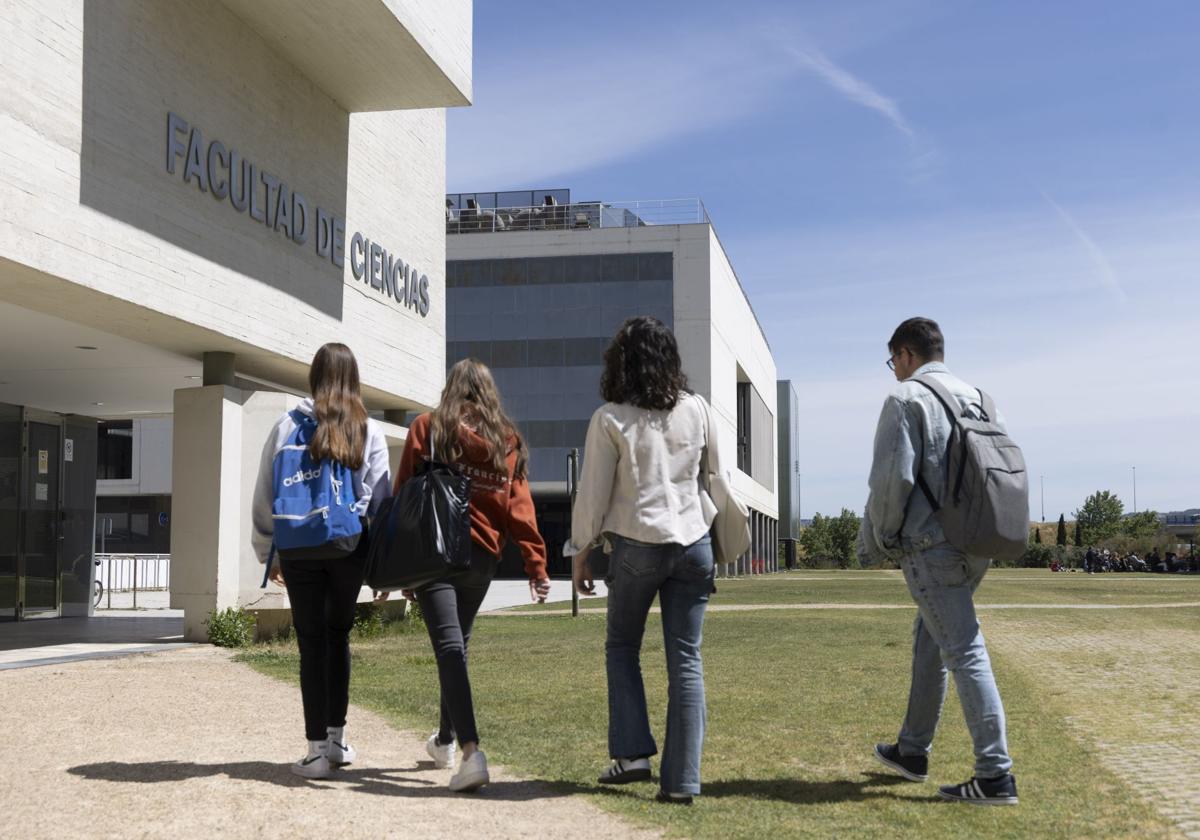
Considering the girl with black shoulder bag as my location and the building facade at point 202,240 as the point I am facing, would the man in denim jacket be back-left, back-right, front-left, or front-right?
back-right

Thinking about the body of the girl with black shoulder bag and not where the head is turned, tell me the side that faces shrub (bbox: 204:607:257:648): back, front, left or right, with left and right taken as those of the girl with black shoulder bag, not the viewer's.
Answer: front

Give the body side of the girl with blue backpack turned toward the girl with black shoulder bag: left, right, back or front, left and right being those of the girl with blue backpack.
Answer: right

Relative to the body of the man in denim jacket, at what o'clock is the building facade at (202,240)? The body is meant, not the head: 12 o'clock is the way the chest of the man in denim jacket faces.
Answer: The building facade is roughly at 12 o'clock from the man in denim jacket.

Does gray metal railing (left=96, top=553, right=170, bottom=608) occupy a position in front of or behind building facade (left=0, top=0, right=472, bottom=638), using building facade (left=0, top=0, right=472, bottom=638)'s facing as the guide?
behind

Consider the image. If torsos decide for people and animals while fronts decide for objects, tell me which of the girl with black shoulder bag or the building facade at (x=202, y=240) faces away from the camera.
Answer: the girl with black shoulder bag

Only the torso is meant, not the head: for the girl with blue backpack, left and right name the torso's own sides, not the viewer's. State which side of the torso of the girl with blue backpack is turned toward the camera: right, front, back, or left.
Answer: back

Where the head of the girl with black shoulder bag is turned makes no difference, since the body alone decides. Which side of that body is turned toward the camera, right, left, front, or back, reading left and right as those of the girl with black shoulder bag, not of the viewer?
back

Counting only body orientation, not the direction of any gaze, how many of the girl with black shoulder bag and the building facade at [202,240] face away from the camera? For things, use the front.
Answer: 1

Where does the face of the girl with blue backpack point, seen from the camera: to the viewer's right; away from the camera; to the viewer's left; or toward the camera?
away from the camera

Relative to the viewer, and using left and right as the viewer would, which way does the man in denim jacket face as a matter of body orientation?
facing away from the viewer and to the left of the viewer

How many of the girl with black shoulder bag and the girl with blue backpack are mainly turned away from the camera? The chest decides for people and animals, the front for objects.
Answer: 2

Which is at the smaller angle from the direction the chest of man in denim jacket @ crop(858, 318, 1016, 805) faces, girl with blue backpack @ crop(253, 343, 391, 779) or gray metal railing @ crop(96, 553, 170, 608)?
the gray metal railing

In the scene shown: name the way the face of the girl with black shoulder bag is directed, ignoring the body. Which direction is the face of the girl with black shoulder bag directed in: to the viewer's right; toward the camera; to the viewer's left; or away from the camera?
away from the camera

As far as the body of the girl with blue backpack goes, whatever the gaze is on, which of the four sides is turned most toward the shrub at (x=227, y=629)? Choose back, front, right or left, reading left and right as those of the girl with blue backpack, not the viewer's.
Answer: front

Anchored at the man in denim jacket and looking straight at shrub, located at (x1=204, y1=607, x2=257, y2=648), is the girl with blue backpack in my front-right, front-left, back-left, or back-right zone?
front-left

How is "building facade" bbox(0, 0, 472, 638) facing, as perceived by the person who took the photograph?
facing the viewer and to the right of the viewer

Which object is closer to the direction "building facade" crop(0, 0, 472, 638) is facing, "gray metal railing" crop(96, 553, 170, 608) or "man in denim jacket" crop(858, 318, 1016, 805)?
the man in denim jacket

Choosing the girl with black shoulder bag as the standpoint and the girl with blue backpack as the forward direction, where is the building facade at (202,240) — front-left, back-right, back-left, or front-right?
front-right
